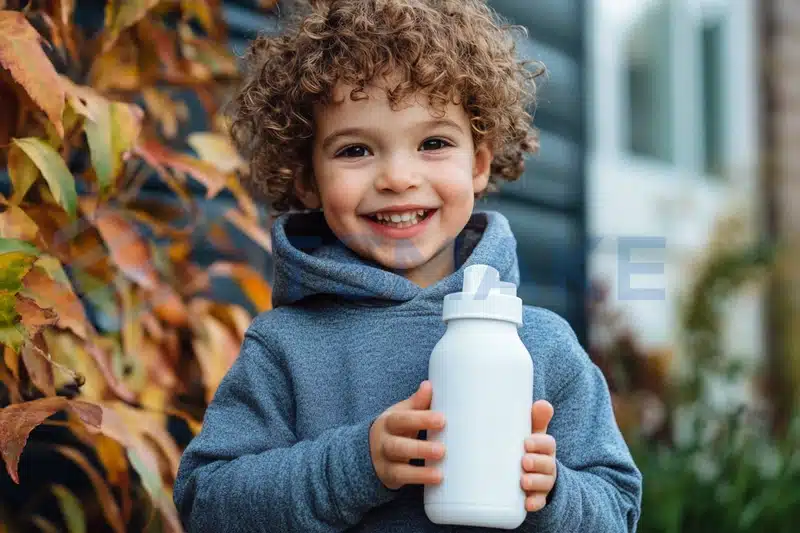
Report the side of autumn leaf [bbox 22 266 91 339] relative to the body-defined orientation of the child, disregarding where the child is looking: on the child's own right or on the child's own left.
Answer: on the child's own right

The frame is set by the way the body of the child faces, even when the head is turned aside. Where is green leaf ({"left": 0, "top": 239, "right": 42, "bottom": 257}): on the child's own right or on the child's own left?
on the child's own right

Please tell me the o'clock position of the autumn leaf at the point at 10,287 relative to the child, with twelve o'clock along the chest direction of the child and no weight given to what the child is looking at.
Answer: The autumn leaf is roughly at 3 o'clock from the child.

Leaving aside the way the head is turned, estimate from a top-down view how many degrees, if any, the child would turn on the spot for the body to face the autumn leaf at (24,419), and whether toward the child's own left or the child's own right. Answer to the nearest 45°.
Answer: approximately 90° to the child's own right

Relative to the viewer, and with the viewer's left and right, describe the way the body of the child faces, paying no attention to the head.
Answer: facing the viewer

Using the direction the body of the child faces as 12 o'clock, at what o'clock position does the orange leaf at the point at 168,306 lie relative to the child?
The orange leaf is roughly at 5 o'clock from the child.

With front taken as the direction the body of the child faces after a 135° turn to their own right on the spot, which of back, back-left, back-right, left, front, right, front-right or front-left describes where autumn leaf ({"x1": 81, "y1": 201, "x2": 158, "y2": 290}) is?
front

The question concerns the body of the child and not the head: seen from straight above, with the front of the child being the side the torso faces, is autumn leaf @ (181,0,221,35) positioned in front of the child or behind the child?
behind

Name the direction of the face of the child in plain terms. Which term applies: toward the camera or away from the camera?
toward the camera

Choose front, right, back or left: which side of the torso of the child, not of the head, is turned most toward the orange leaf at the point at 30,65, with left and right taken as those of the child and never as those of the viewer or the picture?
right
